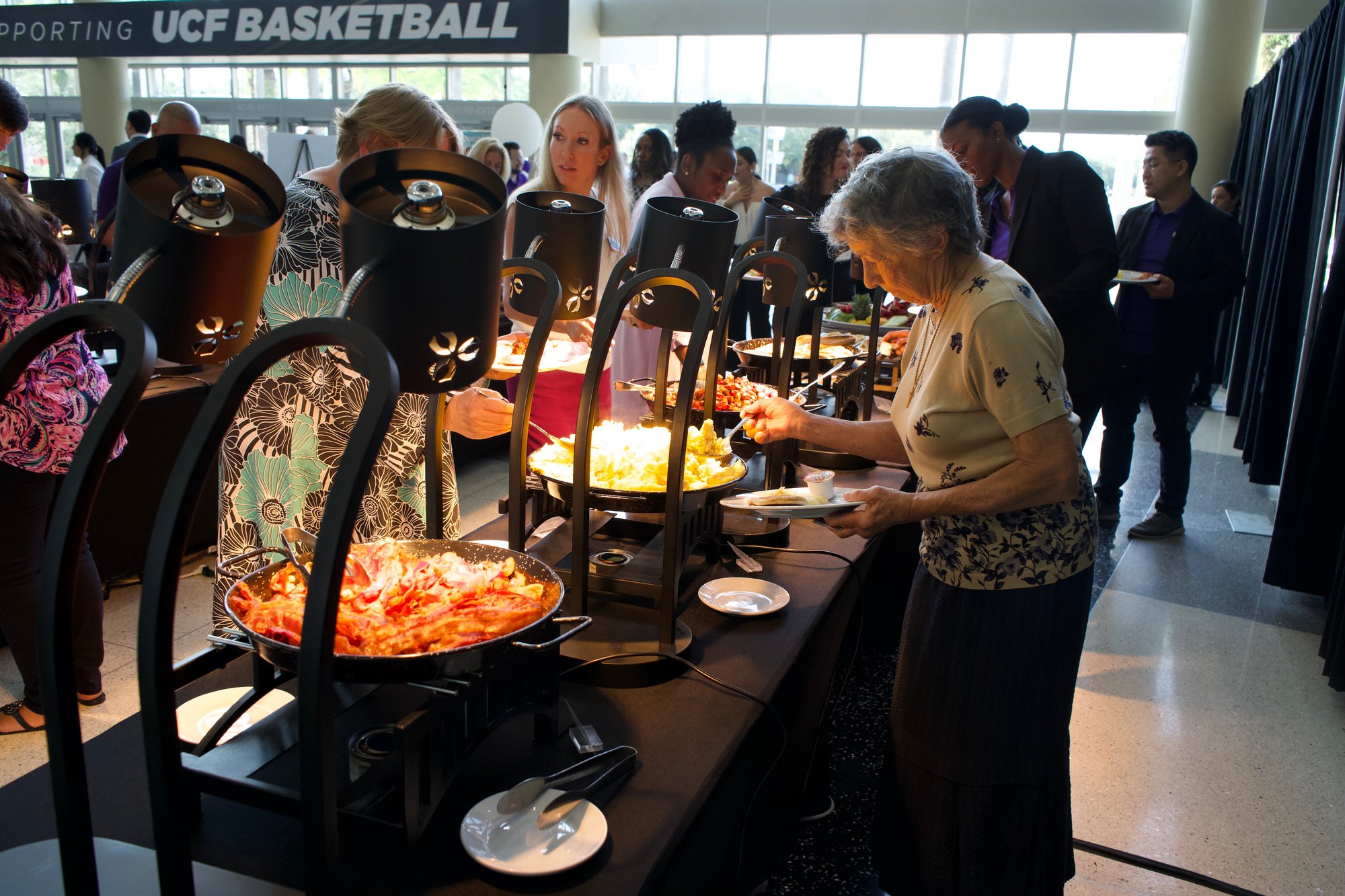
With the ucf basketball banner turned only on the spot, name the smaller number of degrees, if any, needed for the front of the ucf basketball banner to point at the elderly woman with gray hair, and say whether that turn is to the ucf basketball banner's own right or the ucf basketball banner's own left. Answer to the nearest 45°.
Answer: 0° — it already faces them

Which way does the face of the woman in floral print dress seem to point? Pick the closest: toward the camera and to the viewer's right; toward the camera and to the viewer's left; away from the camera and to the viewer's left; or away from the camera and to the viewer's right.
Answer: away from the camera and to the viewer's right

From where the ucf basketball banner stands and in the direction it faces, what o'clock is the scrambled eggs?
The scrambled eggs is roughly at 12 o'clock from the ucf basketball banner.

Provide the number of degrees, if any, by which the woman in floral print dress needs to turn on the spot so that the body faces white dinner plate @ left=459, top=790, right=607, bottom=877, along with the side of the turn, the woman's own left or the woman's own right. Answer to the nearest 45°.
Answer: approximately 90° to the woman's own right

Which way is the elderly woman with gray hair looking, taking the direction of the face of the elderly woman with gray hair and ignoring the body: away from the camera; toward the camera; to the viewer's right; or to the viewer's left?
to the viewer's left

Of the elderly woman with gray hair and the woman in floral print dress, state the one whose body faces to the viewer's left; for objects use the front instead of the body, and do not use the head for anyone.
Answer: the elderly woman with gray hair

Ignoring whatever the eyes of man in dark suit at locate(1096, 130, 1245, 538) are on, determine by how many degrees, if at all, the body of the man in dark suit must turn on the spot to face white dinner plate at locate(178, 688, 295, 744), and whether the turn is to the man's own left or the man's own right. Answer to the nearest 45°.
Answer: approximately 45° to the man's own left

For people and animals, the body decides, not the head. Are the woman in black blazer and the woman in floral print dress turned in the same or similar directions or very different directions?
very different directions

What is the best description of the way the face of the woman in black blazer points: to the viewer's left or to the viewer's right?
to the viewer's left
